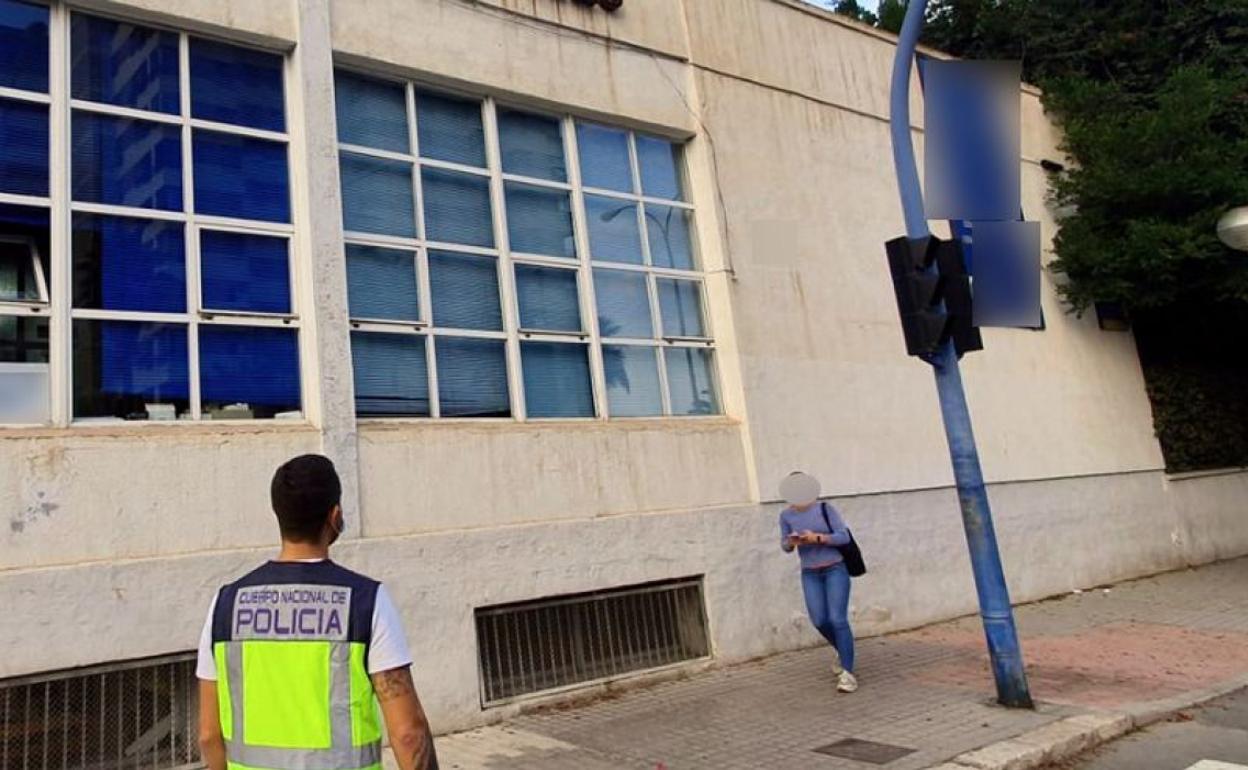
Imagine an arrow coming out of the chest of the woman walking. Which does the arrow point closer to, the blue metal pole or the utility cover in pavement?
the utility cover in pavement

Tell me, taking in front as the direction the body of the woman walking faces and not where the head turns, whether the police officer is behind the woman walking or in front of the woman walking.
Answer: in front

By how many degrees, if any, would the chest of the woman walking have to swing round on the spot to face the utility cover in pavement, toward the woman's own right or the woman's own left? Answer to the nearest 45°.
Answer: approximately 45° to the woman's own left

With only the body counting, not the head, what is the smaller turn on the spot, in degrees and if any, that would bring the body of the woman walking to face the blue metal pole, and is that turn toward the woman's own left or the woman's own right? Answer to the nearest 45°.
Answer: approximately 135° to the woman's own left

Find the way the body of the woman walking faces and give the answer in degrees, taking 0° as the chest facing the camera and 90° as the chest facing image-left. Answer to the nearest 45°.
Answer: approximately 45°
